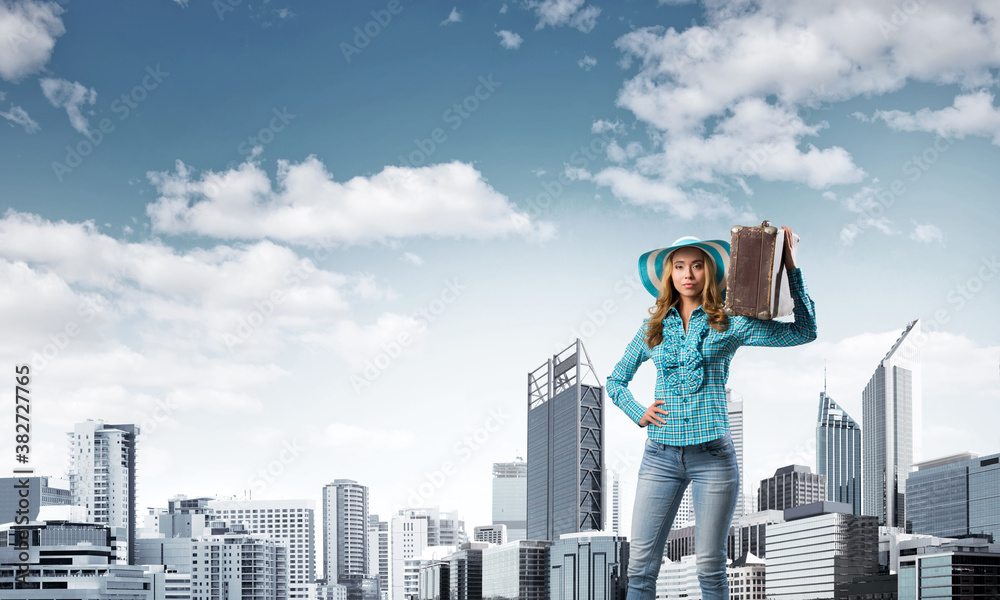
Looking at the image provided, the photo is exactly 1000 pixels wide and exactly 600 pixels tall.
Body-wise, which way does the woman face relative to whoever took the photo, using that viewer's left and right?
facing the viewer
